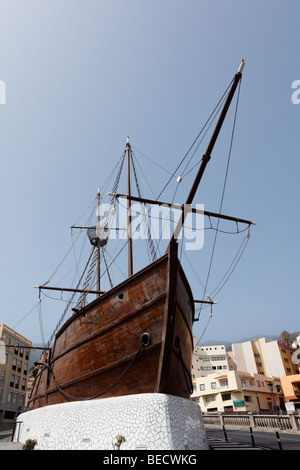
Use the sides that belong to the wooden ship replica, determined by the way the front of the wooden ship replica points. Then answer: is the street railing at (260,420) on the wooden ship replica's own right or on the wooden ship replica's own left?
on the wooden ship replica's own left

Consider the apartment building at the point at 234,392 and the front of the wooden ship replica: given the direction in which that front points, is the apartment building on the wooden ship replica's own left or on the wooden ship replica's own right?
on the wooden ship replica's own left

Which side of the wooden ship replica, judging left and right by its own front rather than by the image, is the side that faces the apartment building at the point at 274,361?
left

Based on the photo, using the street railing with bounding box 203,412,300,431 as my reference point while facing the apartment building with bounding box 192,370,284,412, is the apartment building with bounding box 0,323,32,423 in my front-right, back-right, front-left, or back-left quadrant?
front-left

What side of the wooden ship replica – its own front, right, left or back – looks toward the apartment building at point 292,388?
left

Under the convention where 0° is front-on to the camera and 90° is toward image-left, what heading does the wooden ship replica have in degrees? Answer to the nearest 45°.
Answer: approximately 315°

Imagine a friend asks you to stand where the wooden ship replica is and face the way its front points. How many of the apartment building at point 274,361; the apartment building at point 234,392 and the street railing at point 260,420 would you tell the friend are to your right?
0

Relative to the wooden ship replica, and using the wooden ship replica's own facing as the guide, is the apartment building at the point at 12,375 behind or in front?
behind

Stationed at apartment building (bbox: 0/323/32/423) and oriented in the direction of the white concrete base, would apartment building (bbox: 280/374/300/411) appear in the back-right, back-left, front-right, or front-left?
front-left

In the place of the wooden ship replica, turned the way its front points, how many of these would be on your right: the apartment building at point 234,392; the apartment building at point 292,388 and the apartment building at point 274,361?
0

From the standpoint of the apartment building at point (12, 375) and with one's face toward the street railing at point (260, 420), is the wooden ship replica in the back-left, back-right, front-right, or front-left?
front-right
